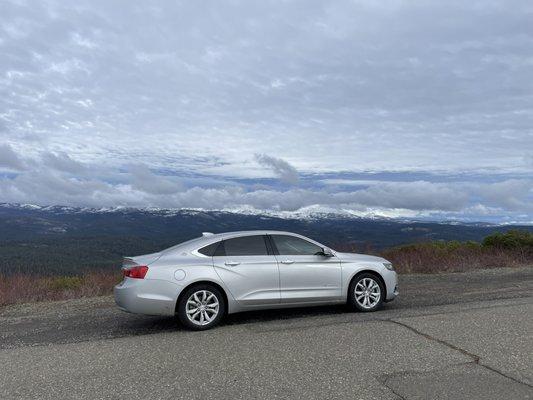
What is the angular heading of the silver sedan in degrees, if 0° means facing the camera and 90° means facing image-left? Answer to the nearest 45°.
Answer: approximately 270°

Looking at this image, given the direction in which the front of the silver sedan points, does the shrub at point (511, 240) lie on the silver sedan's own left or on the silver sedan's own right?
on the silver sedan's own left
